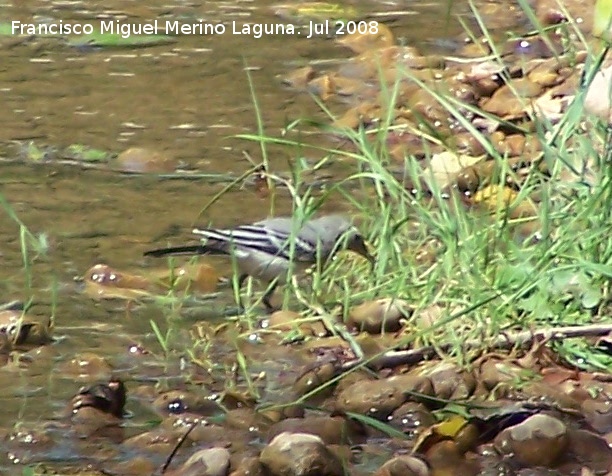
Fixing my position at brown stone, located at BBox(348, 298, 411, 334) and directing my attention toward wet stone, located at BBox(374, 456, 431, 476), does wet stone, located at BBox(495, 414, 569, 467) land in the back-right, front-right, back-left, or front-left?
front-left

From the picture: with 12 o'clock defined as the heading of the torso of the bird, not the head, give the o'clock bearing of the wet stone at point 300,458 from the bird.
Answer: The wet stone is roughly at 3 o'clock from the bird.

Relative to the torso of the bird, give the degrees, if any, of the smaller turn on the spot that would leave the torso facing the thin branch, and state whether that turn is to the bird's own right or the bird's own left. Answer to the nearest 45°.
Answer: approximately 45° to the bird's own right

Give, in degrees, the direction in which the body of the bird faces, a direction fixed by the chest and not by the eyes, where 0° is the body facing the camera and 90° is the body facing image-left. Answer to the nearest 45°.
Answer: approximately 270°

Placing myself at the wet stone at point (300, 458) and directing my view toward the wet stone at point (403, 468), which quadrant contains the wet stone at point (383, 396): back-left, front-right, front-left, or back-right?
front-left

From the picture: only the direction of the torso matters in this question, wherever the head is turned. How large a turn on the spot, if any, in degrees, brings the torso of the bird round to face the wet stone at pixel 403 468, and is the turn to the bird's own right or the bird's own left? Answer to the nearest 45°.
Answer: approximately 90° to the bird's own right

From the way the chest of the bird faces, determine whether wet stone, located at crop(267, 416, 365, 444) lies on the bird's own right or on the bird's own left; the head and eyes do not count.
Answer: on the bird's own right

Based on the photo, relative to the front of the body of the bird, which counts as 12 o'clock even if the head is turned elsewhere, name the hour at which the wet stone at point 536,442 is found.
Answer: The wet stone is roughly at 2 o'clock from the bird.

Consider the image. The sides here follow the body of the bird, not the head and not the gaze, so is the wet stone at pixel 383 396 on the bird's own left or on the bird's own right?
on the bird's own right

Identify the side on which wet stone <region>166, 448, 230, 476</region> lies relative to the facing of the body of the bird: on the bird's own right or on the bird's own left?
on the bird's own right

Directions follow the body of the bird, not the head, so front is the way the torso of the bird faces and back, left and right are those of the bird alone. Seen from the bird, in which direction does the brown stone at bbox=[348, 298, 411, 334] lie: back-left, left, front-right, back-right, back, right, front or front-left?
front-right
